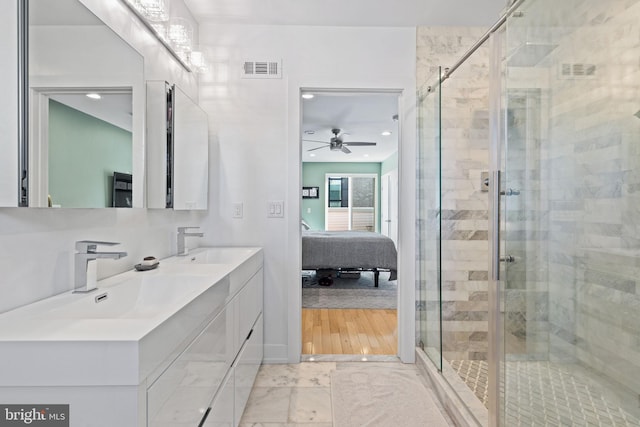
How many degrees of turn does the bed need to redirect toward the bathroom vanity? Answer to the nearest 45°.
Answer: approximately 90° to its right

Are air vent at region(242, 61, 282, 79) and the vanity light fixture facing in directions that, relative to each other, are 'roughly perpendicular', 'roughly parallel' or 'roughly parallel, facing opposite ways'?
roughly perpendicular

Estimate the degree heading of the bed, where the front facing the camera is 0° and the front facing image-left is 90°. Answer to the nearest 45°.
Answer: approximately 270°

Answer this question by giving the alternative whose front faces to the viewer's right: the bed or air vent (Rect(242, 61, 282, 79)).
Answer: the bed

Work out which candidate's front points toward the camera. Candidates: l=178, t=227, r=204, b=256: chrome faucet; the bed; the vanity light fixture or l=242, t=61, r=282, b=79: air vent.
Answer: the air vent

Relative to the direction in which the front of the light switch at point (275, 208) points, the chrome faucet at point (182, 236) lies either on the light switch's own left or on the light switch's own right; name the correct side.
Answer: on the light switch's own right

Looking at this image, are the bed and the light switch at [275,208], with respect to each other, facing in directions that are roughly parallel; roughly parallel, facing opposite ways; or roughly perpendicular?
roughly perpendicular

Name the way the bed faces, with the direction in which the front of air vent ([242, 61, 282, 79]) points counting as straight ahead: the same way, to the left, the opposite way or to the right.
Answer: to the left

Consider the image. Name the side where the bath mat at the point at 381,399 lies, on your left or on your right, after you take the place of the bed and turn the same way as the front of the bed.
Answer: on your right

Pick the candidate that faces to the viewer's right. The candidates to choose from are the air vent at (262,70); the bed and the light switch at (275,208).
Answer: the bed

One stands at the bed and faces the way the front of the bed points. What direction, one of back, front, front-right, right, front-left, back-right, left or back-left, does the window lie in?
left

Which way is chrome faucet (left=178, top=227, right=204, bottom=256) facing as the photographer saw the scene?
facing to the right of the viewer

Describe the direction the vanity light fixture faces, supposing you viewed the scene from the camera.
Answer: facing to the right of the viewer

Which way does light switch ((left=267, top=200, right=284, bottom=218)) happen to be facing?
toward the camera

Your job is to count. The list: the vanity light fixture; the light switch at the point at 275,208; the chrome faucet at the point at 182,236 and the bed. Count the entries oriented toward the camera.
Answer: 1
